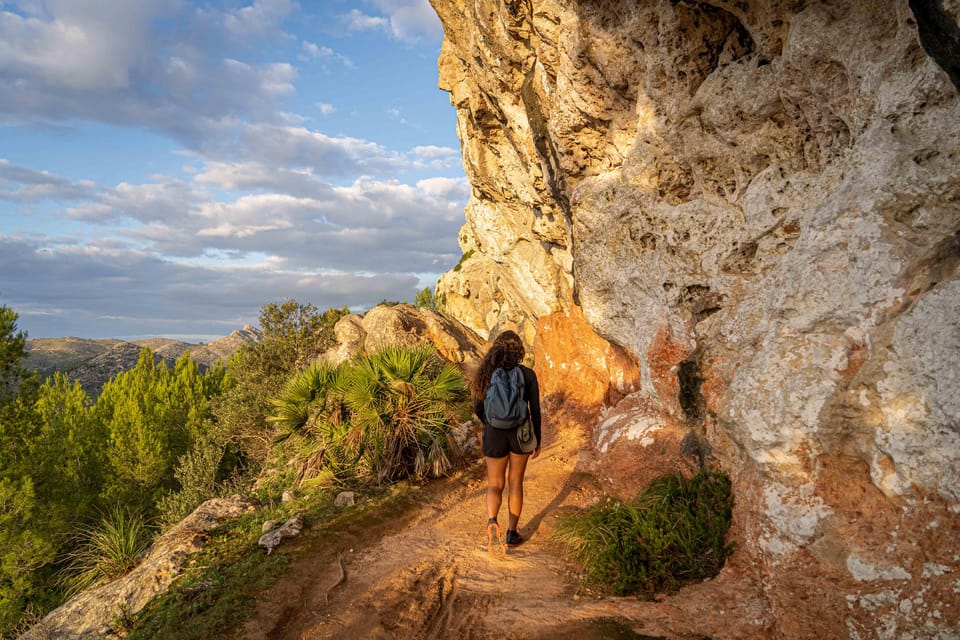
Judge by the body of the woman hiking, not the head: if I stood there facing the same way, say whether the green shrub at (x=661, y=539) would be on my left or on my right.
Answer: on my right

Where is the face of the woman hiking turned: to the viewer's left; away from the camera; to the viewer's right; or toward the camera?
away from the camera

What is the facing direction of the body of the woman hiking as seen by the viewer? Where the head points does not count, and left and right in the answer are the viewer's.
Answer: facing away from the viewer

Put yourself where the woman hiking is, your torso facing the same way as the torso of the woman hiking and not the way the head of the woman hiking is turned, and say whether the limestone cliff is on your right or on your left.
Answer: on your right

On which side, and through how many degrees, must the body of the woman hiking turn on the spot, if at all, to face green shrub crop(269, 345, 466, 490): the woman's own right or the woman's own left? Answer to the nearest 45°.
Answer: approximately 45° to the woman's own left

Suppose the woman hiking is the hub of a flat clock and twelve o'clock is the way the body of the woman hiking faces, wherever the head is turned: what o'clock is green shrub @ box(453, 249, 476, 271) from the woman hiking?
The green shrub is roughly at 12 o'clock from the woman hiking.
